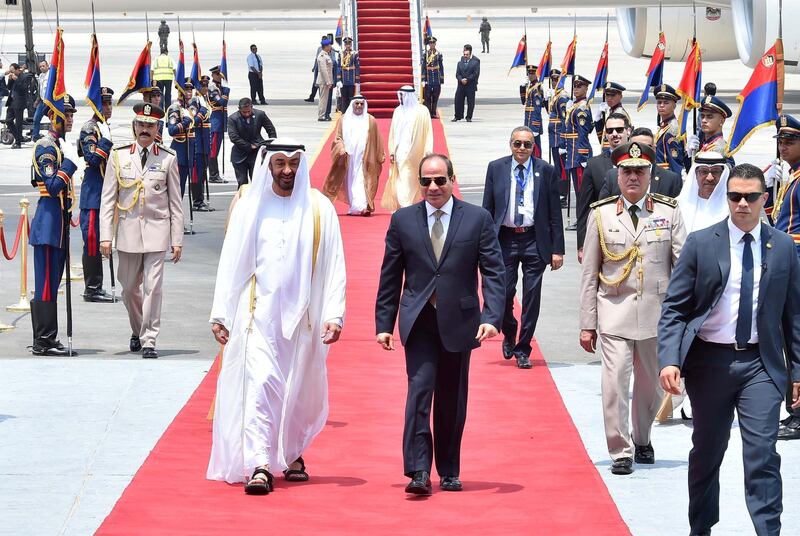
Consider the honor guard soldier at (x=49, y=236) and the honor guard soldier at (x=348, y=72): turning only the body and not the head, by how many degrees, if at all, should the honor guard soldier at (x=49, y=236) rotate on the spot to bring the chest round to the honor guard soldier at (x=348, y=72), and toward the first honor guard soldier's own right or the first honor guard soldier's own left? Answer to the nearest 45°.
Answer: approximately 90° to the first honor guard soldier's own left

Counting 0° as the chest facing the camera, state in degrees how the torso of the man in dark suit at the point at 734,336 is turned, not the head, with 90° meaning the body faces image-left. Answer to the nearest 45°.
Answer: approximately 0°

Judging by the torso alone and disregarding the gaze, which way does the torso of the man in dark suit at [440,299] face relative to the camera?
toward the camera

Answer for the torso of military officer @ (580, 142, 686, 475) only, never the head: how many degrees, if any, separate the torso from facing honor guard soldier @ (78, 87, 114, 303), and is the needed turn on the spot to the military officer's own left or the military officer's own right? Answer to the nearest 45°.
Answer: approximately 135° to the military officer's own right

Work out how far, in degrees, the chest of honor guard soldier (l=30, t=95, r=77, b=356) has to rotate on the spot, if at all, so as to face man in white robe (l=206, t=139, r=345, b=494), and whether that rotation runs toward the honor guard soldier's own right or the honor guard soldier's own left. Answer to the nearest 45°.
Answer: approximately 90° to the honor guard soldier's own right

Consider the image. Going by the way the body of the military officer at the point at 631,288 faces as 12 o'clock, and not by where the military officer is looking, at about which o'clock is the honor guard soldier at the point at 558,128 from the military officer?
The honor guard soldier is roughly at 6 o'clock from the military officer.

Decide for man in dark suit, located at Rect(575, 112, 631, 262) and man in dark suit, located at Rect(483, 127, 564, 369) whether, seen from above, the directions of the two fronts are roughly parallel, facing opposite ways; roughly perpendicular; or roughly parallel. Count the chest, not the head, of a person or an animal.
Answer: roughly parallel

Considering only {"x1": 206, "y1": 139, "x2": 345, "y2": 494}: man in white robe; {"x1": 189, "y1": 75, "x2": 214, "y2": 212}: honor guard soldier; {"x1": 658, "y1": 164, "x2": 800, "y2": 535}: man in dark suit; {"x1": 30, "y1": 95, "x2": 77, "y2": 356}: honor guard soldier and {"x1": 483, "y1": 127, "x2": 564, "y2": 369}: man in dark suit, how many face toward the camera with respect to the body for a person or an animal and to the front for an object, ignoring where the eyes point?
3

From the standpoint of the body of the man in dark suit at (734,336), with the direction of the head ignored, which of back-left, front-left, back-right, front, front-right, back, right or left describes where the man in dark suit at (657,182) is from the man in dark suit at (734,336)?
back

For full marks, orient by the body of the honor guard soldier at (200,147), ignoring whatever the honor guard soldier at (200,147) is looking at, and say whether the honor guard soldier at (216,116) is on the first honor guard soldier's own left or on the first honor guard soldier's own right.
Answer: on the first honor guard soldier's own left

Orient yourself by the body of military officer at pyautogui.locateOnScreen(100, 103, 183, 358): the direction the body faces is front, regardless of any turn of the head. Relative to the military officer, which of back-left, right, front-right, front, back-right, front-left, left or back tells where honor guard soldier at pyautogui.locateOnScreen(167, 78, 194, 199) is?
back

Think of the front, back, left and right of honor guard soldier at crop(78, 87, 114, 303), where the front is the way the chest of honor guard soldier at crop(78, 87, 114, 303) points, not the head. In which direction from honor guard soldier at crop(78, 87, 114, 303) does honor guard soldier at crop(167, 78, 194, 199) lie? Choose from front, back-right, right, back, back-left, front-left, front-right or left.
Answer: left

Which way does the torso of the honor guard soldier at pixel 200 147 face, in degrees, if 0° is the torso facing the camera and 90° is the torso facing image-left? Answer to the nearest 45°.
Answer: approximately 270°

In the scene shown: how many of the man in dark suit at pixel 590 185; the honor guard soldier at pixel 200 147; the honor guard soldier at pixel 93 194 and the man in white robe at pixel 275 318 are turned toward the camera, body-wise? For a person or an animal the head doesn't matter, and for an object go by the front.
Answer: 2

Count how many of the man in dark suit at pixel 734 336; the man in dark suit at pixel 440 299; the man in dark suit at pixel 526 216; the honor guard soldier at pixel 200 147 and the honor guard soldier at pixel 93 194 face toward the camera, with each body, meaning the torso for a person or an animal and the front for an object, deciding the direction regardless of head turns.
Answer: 3

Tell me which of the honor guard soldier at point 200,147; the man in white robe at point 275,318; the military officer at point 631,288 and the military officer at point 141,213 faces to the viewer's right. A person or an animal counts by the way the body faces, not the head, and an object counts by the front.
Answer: the honor guard soldier

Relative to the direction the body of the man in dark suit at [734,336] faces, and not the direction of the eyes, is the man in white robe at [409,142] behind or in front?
behind

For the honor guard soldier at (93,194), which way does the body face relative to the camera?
to the viewer's right

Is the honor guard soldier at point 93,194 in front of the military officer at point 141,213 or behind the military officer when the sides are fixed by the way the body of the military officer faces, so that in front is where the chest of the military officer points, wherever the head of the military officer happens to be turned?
behind
